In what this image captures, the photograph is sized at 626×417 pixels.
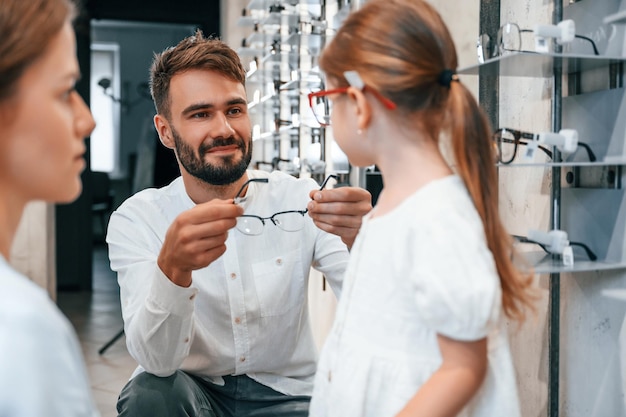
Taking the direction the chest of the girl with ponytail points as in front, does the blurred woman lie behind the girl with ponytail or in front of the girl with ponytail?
in front

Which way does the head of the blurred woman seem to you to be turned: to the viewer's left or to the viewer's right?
to the viewer's right

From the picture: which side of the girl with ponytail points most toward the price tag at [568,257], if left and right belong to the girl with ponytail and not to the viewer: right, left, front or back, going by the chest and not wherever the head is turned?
right

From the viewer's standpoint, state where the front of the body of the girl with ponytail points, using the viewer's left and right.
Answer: facing to the left of the viewer

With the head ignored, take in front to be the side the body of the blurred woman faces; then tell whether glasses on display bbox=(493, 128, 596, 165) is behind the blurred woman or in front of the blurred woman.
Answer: in front

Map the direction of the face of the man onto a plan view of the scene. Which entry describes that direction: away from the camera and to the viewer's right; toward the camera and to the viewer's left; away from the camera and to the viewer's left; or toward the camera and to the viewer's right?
toward the camera and to the viewer's right

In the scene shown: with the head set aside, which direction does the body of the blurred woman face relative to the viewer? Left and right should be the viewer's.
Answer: facing to the right of the viewer

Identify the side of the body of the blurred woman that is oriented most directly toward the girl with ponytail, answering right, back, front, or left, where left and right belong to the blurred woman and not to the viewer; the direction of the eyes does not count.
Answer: front

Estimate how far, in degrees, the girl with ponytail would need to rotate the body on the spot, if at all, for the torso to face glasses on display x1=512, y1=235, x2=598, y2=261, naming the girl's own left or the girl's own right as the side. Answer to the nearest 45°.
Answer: approximately 135° to the girl's own right

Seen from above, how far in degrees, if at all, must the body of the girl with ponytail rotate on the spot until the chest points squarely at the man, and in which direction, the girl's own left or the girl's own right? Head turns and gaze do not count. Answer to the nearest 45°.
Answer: approximately 45° to the girl's own right

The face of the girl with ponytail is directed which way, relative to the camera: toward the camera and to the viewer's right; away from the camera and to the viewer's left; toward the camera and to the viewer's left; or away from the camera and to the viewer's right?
away from the camera and to the viewer's left

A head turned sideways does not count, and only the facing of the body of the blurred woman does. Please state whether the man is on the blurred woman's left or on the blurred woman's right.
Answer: on the blurred woman's left

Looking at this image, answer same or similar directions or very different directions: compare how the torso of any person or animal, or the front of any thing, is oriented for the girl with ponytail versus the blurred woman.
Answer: very different directions

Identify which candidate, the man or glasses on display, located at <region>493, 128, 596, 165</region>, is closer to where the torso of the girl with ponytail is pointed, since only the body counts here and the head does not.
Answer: the man
